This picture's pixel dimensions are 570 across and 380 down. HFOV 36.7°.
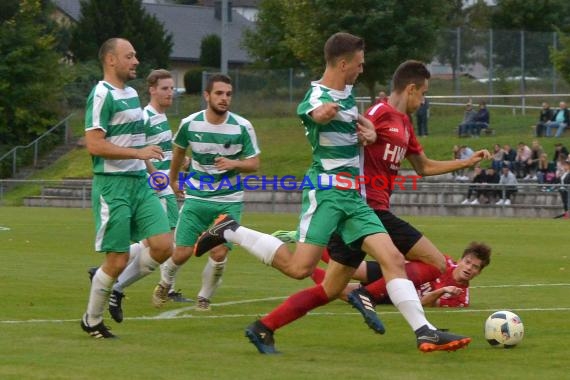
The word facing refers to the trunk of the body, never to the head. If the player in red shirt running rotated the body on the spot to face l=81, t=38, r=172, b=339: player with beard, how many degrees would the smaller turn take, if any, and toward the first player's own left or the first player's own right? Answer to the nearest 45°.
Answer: approximately 135° to the first player's own right

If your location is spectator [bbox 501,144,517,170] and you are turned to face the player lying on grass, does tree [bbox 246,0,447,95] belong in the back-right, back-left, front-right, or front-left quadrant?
back-right

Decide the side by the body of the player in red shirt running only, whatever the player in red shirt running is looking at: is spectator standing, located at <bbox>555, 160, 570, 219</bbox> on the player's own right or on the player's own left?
on the player's own left

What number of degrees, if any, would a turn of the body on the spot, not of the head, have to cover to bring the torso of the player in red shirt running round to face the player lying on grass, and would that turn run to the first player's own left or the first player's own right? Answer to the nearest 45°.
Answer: approximately 135° to the first player's own left

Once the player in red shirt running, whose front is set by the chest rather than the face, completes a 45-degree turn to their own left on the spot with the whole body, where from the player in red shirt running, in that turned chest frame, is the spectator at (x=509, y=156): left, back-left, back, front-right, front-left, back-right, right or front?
left

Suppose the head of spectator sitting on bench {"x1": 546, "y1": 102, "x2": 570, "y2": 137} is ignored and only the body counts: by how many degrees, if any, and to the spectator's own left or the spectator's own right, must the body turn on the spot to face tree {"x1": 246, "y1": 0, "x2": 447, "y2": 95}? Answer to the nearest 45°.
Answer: approximately 90° to the spectator's own right
